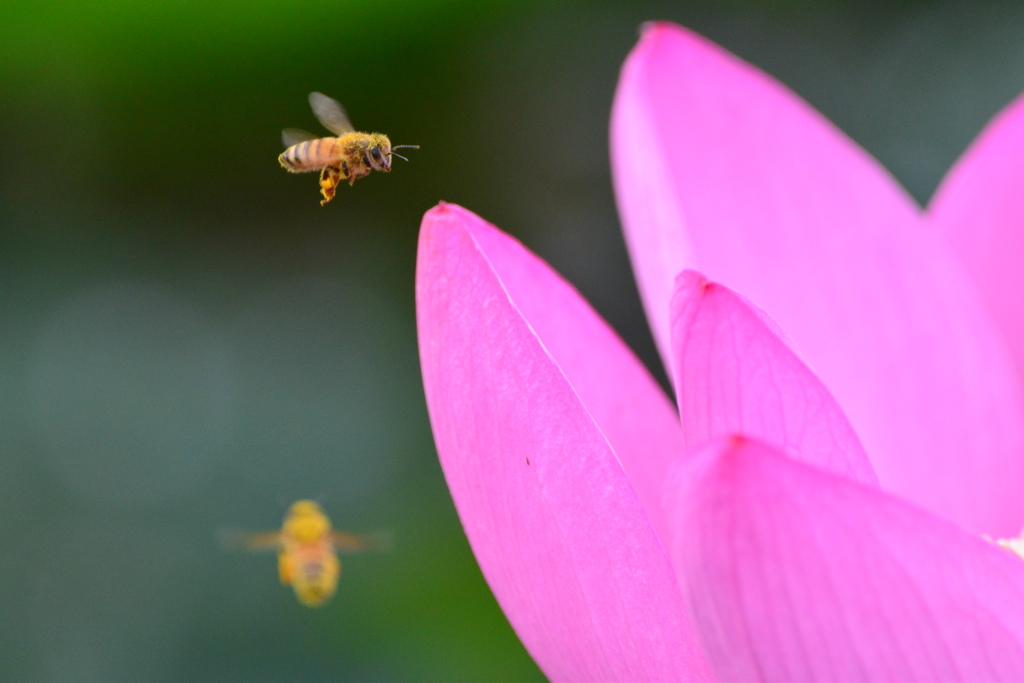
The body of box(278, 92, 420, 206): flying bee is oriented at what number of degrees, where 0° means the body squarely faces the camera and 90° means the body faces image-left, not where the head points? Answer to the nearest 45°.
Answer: approximately 270°

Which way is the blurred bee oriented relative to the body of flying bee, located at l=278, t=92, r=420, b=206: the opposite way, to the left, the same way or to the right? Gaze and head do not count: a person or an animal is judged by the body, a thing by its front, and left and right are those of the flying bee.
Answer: to the left

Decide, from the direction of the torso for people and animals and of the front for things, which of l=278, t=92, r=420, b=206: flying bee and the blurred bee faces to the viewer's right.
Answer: the flying bee

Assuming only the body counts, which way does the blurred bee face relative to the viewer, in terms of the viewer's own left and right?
facing away from the viewer

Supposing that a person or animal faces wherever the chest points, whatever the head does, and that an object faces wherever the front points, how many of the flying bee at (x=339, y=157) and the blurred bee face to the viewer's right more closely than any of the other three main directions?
1
